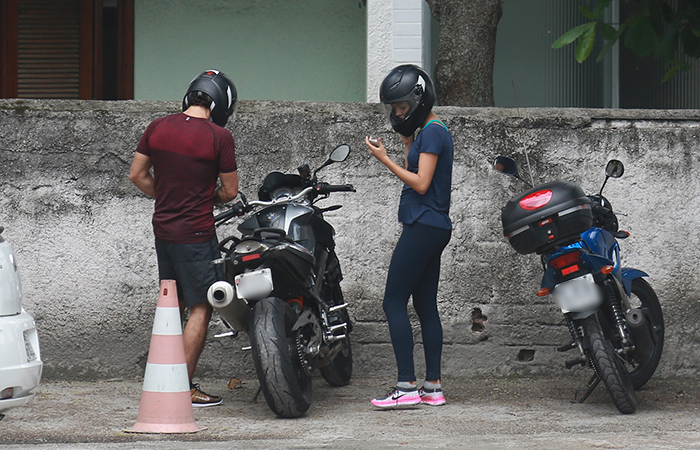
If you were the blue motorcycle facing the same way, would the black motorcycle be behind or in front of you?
behind

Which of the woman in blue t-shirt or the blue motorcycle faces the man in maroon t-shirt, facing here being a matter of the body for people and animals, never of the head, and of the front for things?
the woman in blue t-shirt

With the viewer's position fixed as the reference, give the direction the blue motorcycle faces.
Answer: facing away from the viewer and to the right of the viewer

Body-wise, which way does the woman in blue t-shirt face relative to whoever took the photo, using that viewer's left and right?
facing to the left of the viewer

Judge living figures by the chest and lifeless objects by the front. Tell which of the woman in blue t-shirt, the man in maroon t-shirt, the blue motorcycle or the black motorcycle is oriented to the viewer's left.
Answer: the woman in blue t-shirt

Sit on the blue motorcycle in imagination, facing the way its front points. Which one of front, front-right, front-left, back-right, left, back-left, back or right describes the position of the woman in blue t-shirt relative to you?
back-left

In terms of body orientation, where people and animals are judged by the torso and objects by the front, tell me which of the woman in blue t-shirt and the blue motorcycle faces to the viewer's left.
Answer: the woman in blue t-shirt

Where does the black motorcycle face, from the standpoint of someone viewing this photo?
facing away from the viewer and to the right of the viewer

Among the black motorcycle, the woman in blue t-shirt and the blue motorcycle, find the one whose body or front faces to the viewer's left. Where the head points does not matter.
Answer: the woman in blue t-shirt

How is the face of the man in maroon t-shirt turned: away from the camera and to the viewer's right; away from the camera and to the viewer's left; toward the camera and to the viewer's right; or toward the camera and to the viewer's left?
away from the camera and to the viewer's right

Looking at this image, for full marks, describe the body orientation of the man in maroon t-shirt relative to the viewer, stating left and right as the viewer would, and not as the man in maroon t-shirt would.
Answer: facing away from the viewer and to the right of the viewer

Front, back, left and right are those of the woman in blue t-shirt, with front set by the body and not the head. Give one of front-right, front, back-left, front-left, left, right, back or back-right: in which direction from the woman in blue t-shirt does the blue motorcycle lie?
back
